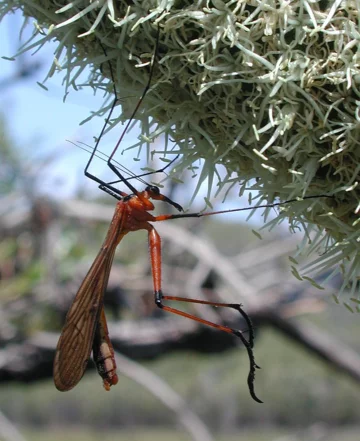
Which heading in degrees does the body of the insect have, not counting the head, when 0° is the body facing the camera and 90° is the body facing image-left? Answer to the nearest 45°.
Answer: approximately 270°
